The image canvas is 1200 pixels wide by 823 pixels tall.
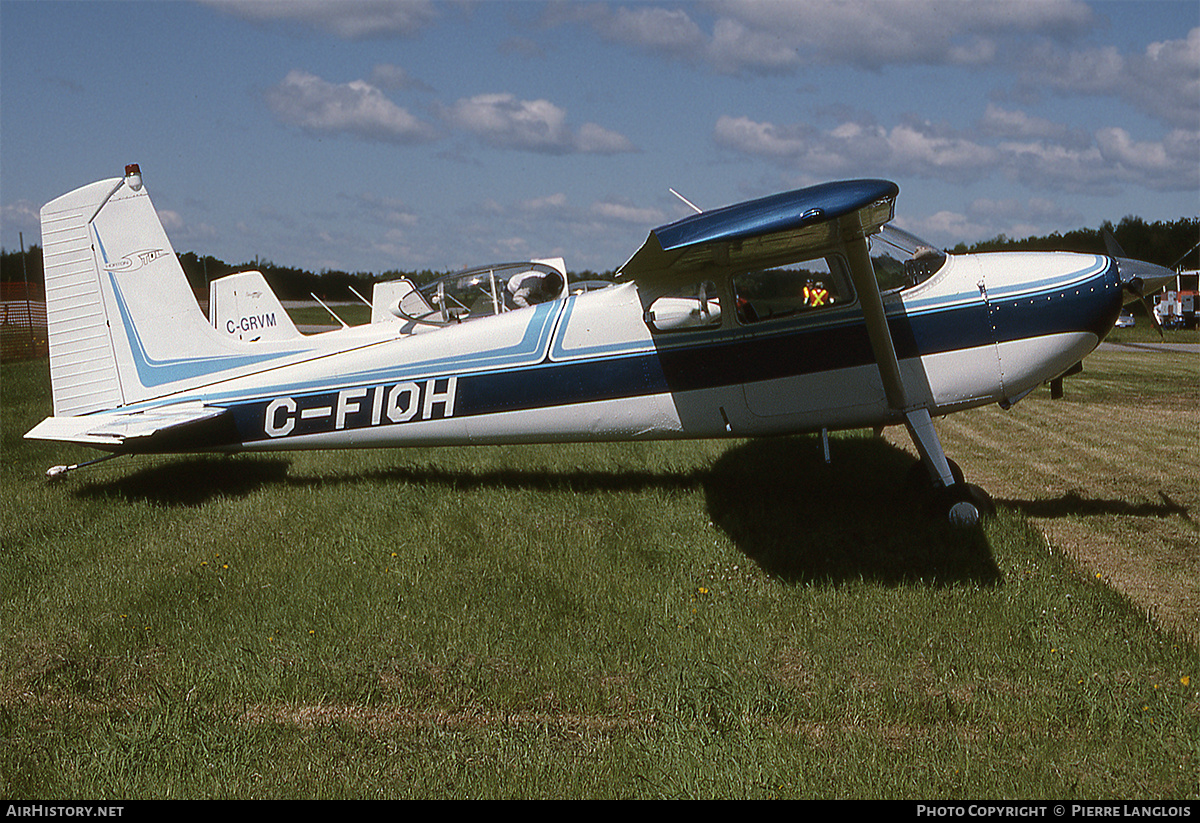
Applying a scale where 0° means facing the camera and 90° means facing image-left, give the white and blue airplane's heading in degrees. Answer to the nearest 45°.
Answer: approximately 270°
